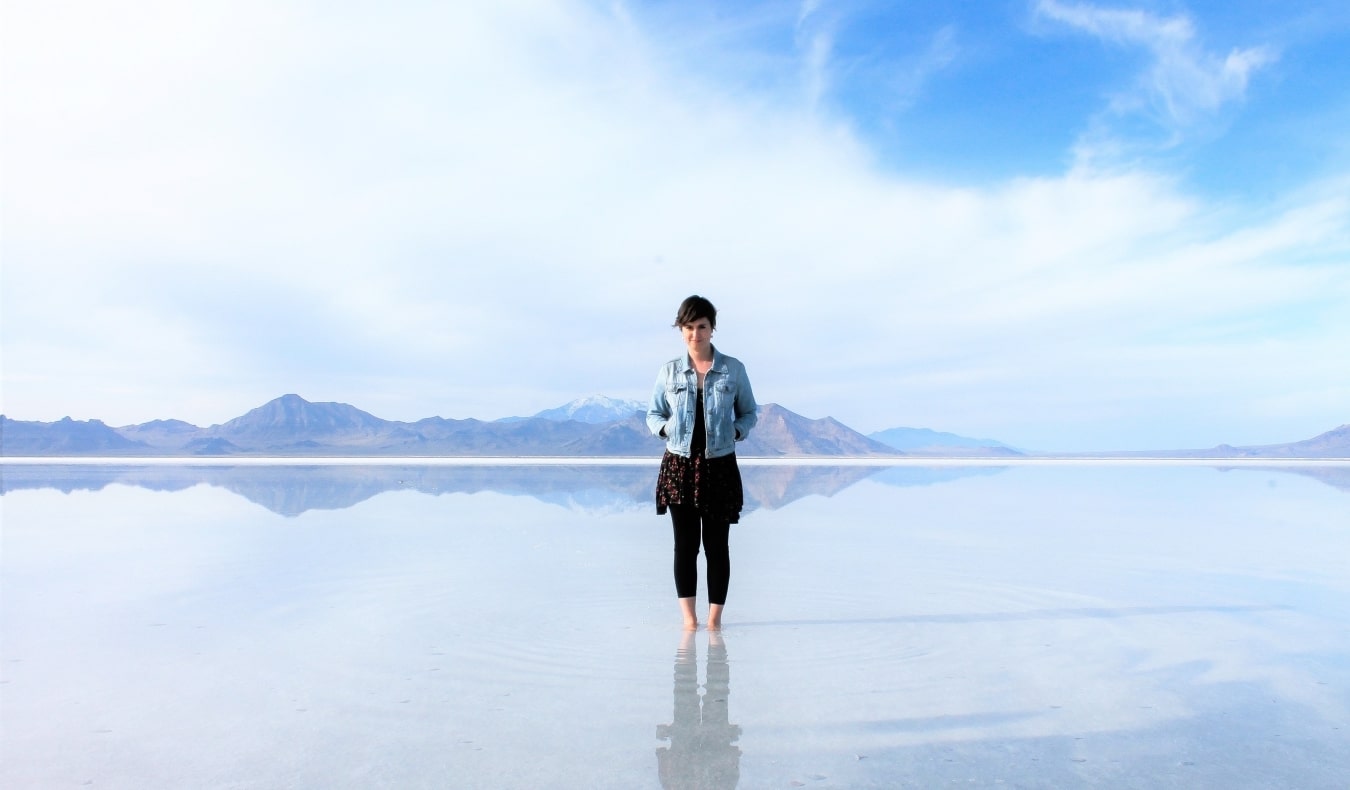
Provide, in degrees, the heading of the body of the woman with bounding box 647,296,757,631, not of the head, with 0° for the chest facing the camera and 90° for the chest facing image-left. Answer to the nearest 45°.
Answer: approximately 0°
